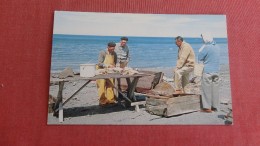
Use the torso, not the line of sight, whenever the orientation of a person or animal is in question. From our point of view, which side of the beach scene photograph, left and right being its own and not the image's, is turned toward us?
front
